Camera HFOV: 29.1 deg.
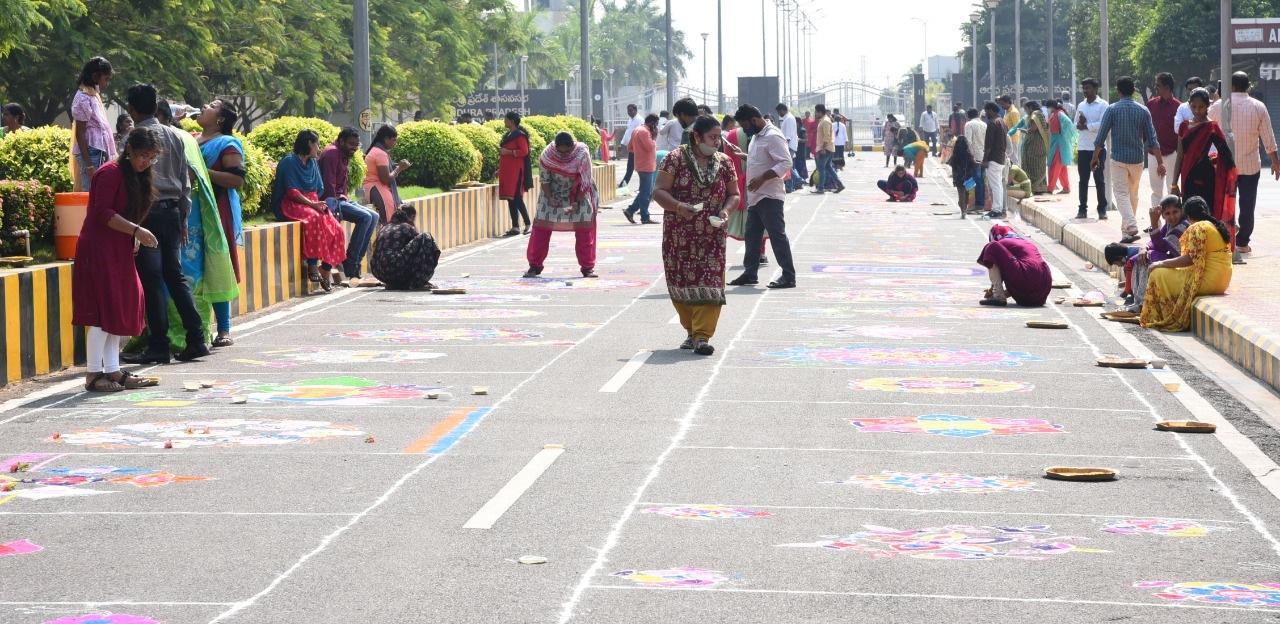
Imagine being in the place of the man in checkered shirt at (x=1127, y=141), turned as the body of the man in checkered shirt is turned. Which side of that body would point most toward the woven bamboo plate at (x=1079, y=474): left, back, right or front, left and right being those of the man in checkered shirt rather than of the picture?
back

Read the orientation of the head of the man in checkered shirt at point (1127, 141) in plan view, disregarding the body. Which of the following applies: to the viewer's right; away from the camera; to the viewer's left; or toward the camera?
away from the camera

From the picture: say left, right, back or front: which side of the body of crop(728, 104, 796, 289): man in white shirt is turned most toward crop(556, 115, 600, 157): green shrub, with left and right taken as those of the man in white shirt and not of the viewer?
right

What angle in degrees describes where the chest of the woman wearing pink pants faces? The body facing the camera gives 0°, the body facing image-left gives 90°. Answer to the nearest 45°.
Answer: approximately 0°

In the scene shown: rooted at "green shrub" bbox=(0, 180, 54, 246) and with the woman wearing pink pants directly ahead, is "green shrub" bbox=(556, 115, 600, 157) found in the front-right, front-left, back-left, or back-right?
front-left

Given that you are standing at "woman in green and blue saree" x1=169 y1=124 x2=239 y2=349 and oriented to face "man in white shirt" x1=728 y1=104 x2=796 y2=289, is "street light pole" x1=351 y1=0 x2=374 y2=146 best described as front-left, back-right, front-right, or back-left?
front-left

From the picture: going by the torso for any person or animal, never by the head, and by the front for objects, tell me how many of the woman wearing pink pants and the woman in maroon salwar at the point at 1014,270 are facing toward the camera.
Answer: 1

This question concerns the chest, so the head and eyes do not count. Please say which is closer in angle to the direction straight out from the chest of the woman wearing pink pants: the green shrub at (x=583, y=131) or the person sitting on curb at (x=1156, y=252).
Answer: the person sitting on curb

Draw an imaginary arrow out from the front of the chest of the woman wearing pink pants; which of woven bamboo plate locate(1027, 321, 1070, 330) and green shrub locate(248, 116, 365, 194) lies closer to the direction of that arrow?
the woven bamboo plate
